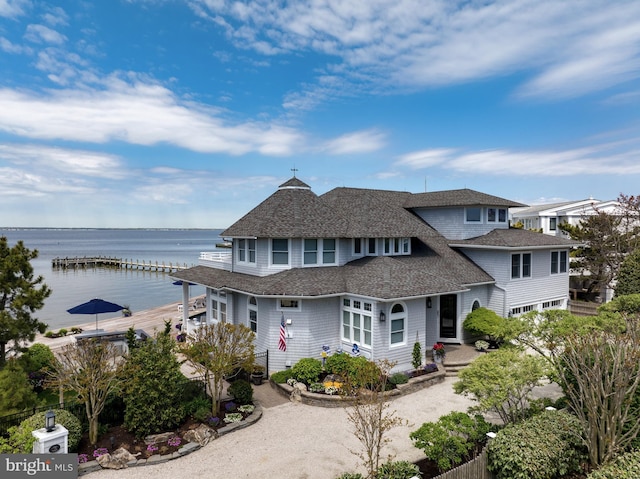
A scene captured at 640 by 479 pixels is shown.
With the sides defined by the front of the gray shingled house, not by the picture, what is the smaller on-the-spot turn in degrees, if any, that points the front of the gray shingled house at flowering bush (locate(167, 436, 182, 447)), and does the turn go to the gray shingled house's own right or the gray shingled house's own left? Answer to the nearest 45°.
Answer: approximately 90° to the gray shingled house's own right

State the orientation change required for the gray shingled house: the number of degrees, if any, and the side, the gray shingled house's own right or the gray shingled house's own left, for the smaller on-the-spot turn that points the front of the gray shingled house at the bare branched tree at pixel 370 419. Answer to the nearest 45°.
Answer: approximately 45° to the gray shingled house's own right

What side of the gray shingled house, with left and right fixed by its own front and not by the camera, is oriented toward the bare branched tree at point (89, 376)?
right

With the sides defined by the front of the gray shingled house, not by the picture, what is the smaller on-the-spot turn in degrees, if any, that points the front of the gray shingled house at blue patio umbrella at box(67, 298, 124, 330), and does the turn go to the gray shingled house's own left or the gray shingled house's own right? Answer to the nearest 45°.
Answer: approximately 135° to the gray shingled house's own right

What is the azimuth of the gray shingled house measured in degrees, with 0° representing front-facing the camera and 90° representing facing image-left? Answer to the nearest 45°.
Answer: approximately 315°

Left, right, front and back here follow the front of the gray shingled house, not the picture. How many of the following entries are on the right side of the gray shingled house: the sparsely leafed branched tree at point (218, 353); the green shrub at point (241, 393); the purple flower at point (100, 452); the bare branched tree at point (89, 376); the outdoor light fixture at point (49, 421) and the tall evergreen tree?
6

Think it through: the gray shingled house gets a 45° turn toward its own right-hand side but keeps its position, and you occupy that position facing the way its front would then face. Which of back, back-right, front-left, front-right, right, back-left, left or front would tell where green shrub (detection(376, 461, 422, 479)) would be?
front

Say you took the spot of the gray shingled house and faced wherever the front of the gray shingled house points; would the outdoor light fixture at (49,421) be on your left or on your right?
on your right

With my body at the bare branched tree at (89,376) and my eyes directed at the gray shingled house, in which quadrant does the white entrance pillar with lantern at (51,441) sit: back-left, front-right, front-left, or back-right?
back-right

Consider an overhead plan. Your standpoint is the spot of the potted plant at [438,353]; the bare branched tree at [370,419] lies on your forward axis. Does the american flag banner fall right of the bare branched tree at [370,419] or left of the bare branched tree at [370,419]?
right

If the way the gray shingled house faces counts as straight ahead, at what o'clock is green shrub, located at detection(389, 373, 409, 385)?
The green shrub is roughly at 1 o'clock from the gray shingled house.

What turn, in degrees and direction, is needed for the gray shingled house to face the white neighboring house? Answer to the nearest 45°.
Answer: approximately 90° to its left

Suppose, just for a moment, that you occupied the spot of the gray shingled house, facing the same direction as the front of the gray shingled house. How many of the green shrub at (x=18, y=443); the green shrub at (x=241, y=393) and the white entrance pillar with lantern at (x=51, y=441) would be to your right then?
3

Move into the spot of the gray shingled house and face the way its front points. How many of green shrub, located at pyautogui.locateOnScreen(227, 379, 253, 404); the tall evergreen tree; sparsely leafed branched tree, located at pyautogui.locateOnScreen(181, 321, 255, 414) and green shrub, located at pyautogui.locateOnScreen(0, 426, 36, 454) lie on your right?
4

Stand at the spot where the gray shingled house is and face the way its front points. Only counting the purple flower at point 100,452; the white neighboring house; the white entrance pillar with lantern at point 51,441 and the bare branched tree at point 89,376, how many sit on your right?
3

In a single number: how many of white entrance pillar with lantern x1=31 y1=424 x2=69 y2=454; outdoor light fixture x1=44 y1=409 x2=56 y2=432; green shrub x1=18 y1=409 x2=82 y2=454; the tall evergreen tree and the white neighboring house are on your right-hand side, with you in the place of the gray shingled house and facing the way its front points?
4
